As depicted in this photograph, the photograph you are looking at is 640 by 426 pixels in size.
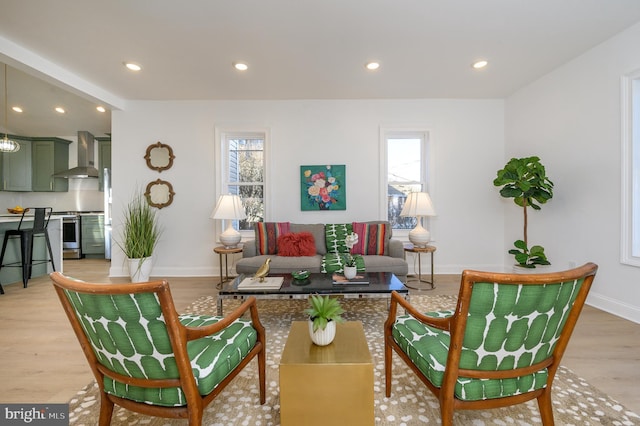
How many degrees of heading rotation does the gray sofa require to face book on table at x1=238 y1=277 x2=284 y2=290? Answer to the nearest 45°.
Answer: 0° — it already faces it

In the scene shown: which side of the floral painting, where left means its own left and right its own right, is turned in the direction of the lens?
front

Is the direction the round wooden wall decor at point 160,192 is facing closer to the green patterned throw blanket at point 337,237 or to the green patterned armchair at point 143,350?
the green patterned armchair

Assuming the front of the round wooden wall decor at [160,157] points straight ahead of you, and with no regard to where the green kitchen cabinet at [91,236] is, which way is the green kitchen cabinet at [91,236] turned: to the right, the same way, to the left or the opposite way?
the same way

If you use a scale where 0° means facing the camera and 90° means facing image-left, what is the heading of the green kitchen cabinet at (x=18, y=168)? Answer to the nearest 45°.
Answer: approximately 0°

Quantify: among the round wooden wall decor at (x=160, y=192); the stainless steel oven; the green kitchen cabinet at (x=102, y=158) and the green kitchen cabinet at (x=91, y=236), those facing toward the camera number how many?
4

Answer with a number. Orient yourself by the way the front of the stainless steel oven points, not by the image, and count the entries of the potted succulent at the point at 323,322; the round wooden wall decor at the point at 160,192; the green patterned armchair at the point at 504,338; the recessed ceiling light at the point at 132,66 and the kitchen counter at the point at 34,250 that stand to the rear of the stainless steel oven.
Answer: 0

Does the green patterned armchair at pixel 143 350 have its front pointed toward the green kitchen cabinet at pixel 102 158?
no

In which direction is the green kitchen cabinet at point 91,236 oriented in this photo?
toward the camera

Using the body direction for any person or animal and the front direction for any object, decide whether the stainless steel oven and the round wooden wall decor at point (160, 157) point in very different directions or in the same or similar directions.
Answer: same or similar directions

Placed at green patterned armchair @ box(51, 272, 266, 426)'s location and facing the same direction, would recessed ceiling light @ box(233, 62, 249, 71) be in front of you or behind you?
in front

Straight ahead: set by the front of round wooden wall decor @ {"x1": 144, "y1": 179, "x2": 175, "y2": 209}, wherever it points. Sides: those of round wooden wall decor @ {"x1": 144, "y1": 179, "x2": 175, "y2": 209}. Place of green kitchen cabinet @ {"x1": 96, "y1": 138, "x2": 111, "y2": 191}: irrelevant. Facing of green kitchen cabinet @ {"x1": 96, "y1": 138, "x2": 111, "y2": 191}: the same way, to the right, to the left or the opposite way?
the same way

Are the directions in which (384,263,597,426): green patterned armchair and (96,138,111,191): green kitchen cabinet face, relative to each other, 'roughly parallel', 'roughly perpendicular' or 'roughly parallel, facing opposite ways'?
roughly parallel, facing opposite ways

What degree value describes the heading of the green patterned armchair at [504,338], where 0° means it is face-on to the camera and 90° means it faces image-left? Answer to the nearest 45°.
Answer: approximately 135°

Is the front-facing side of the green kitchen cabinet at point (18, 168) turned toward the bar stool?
yes

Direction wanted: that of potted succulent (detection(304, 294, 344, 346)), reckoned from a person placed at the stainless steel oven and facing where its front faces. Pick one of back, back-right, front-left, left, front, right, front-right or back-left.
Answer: front

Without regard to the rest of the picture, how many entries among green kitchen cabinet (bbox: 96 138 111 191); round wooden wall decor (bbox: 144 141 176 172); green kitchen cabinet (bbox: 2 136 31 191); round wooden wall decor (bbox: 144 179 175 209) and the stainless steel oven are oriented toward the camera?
5

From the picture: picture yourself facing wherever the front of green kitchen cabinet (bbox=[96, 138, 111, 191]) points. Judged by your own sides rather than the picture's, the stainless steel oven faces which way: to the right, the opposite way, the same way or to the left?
the same way

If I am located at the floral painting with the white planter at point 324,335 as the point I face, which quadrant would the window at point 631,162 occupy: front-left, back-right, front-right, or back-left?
front-left

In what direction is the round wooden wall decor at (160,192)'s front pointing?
toward the camera

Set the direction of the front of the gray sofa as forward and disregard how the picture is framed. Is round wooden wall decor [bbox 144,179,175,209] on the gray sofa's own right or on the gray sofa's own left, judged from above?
on the gray sofa's own right
